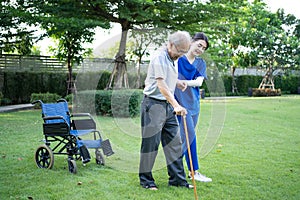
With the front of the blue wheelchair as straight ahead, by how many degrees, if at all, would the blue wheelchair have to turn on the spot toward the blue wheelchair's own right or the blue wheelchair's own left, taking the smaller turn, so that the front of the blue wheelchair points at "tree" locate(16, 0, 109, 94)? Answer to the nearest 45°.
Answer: approximately 135° to the blue wheelchair's own left

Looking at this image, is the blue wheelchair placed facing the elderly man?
yes

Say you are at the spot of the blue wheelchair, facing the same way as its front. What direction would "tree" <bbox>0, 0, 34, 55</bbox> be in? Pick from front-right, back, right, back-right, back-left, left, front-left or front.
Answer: back-left

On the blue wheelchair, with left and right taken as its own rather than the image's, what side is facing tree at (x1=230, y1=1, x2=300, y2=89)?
left

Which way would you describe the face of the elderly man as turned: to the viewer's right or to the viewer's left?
to the viewer's right
